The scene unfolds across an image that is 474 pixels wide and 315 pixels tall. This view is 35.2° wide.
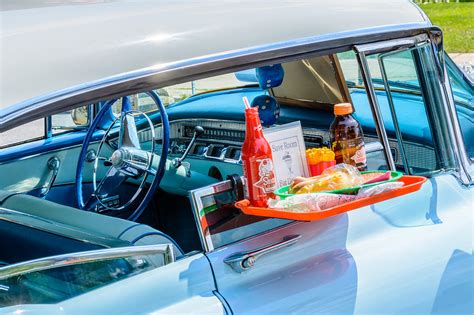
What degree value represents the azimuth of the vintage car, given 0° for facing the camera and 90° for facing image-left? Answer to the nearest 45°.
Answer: approximately 225°
